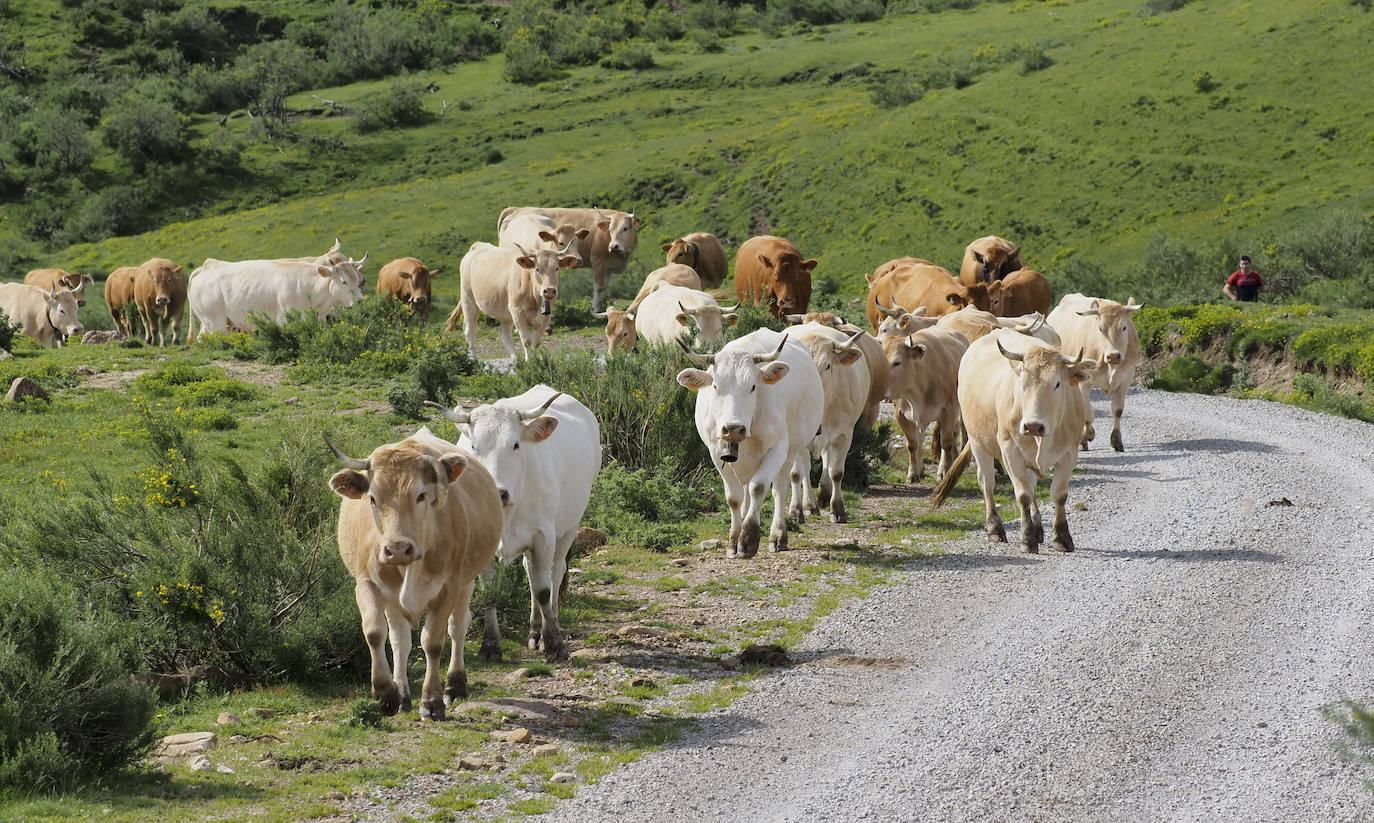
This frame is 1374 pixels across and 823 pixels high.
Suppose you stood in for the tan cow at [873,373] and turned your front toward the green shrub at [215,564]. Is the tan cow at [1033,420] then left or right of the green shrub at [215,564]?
left

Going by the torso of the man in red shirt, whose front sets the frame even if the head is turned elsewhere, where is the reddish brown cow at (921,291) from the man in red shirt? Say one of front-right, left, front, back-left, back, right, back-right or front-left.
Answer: front-right

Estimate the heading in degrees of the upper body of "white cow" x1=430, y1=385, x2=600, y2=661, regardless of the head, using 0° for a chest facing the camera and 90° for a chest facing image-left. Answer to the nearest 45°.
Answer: approximately 45°

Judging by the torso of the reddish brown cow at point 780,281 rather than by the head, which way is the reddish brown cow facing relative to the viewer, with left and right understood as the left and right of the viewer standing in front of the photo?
facing the viewer and to the right of the viewer

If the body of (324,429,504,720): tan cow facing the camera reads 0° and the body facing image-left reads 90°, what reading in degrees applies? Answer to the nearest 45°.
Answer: approximately 0°

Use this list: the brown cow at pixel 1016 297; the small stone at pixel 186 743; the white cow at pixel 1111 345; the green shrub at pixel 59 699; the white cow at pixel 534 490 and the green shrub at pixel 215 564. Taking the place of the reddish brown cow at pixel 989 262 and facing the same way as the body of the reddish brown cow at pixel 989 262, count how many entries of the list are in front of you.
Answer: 6

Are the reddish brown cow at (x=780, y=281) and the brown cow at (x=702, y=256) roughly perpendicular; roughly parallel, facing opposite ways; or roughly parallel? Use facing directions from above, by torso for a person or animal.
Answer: roughly perpendicular

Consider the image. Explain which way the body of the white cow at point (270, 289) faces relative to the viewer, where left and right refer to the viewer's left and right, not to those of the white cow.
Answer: facing to the right of the viewer
